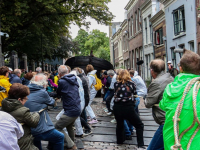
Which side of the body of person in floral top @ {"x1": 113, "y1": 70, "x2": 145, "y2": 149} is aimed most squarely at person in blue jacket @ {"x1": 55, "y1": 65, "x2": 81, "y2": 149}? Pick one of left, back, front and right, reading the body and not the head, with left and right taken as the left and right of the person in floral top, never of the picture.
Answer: left

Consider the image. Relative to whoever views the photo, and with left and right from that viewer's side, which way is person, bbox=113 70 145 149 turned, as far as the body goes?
facing away from the viewer

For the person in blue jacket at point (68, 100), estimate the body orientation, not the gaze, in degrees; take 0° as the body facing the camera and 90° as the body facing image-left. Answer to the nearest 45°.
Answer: approximately 135°

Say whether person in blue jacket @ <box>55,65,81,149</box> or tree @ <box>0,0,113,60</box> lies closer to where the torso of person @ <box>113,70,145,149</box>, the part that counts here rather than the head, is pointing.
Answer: the tree

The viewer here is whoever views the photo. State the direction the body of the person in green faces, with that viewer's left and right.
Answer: facing away from the viewer

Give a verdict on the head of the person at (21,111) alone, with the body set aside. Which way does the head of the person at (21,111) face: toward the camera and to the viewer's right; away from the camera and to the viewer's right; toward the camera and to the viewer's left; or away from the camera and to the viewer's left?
away from the camera and to the viewer's right

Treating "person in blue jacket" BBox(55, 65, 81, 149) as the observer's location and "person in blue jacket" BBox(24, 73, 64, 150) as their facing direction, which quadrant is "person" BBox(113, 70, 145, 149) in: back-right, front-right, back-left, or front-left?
back-left

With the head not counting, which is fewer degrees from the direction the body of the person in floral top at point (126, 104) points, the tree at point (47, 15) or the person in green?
the tree

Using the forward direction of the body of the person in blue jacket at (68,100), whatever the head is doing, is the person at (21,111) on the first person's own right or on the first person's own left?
on the first person's own left

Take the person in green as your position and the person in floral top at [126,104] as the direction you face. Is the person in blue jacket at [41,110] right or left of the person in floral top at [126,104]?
left

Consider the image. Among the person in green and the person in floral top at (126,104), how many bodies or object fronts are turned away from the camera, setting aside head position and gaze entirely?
2

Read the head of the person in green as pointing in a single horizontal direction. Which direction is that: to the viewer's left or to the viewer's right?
to the viewer's left
